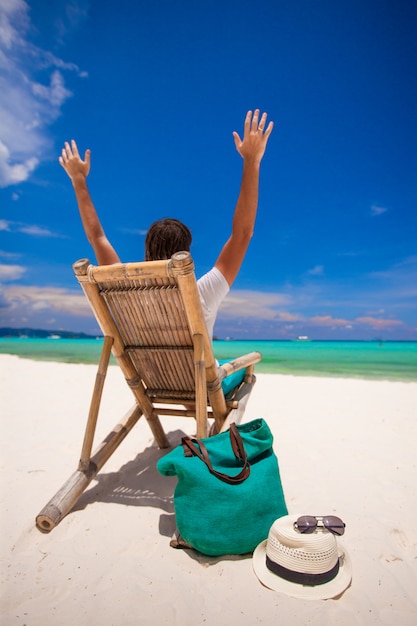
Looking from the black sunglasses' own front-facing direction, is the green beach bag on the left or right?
on its right

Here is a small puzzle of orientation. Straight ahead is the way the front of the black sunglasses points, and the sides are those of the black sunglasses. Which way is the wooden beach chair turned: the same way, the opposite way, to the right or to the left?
the opposite way

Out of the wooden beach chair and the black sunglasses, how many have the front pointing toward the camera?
1

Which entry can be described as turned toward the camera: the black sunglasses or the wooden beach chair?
the black sunglasses

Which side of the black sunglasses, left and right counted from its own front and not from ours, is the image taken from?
front

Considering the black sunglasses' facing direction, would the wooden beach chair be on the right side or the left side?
on its right

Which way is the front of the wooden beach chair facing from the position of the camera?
facing away from the viewer and to the right of the viewer

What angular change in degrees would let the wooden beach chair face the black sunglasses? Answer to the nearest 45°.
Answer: approximately 90° to its right

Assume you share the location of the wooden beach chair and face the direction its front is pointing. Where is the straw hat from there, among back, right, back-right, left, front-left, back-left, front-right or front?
right
